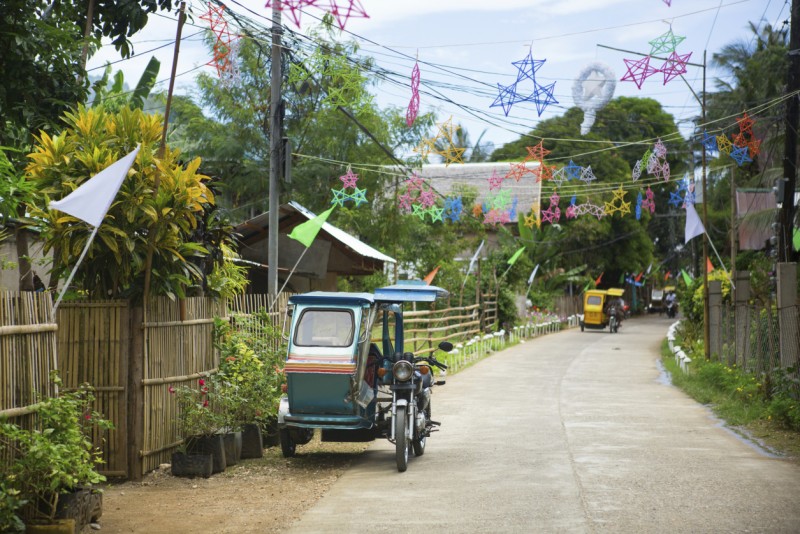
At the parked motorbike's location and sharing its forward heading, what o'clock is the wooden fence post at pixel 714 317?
The wooden fence post is roughly at 7 o'clock from the parked motorbike.

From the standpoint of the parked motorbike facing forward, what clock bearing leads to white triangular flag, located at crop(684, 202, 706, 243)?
The white triangular flag is roughly at 7 o'clock from the parked motorbike.

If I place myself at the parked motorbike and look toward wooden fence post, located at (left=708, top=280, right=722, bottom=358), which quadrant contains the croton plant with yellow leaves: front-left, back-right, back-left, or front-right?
back-left

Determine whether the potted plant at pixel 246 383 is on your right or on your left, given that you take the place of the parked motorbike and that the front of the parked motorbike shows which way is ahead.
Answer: on your right

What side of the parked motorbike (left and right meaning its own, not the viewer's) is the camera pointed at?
front

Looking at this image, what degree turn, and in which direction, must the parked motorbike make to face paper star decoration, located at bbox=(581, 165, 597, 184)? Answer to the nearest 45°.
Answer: approximately 135° to its left

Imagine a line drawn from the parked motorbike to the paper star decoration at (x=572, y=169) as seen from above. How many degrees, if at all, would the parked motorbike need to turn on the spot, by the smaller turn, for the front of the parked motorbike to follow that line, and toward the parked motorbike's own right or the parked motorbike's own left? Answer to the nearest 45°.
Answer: approximately 135° to the parked motorbike's own left

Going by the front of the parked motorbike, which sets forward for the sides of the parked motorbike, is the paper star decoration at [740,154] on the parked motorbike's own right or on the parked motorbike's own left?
on the parked motorbike's own left

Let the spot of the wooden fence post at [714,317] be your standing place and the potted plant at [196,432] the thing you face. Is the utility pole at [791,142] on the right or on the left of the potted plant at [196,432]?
left

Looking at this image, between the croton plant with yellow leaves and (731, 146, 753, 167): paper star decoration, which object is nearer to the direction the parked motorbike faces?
the croton plant with yellow leaves

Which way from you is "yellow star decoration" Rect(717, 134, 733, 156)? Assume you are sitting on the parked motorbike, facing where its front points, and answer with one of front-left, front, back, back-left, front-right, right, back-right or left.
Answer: back-left

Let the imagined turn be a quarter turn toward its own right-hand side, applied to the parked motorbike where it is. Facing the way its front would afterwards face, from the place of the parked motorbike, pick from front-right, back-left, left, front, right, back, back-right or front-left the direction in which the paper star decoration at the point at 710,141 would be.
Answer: back-right

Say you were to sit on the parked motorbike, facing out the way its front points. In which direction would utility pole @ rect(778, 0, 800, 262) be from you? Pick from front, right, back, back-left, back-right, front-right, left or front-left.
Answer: back-left

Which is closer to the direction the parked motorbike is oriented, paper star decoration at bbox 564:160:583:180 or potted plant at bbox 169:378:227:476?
the potted plant

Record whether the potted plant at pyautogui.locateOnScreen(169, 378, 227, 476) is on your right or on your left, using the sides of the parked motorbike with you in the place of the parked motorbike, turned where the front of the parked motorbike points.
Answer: on your right

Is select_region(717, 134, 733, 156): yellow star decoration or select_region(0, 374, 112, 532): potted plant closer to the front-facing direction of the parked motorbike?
the potted plant
